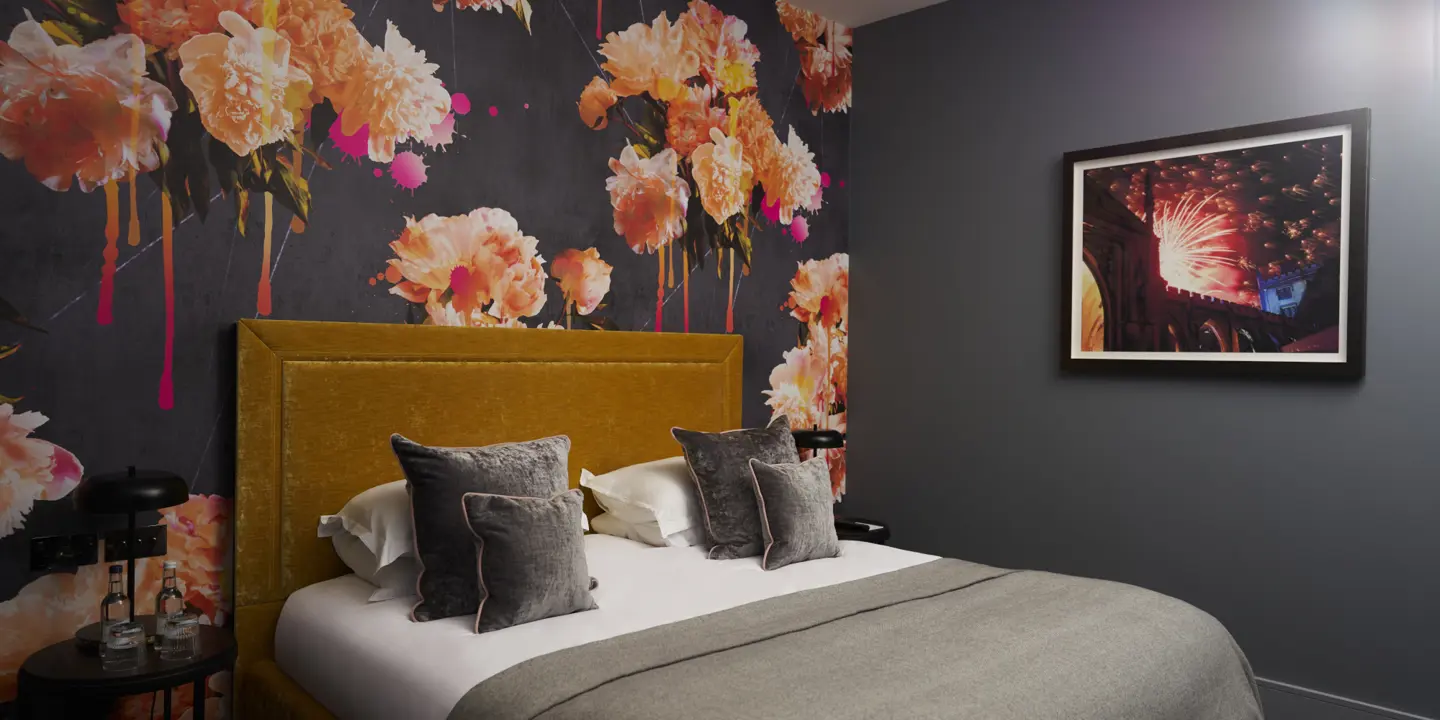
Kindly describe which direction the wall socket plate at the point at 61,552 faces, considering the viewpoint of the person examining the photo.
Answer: facing the viewer

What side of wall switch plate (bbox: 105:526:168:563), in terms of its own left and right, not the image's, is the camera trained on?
front

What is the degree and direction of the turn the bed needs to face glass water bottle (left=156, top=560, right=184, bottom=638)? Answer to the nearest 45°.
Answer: approximately 135° to its right

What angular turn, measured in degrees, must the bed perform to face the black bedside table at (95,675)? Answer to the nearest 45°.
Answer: approximately 135° to its right

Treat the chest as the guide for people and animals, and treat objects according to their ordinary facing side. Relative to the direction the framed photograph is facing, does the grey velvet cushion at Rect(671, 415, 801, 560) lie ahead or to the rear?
ahead

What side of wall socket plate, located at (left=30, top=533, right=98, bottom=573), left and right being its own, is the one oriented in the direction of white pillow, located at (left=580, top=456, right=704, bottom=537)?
left

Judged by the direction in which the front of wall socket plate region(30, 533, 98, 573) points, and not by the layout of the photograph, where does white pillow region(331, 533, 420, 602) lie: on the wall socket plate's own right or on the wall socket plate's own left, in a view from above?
on the wall socket plate's own left

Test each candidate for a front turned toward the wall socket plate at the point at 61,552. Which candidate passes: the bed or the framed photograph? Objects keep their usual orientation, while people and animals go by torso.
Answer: the framed photograph

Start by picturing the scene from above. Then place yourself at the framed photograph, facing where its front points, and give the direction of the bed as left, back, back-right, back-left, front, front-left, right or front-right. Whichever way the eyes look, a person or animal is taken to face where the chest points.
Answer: front

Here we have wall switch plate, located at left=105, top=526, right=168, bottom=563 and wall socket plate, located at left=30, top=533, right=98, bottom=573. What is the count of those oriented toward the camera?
2

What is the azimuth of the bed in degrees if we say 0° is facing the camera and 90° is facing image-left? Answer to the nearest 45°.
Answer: approximately 315°

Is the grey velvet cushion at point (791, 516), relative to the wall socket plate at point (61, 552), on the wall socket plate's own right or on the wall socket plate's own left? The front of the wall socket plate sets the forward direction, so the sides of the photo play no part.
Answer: on the wall socket plate's own left

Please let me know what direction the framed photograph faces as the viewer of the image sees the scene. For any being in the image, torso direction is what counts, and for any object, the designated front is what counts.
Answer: facing the viewer and to the left of the viewer
